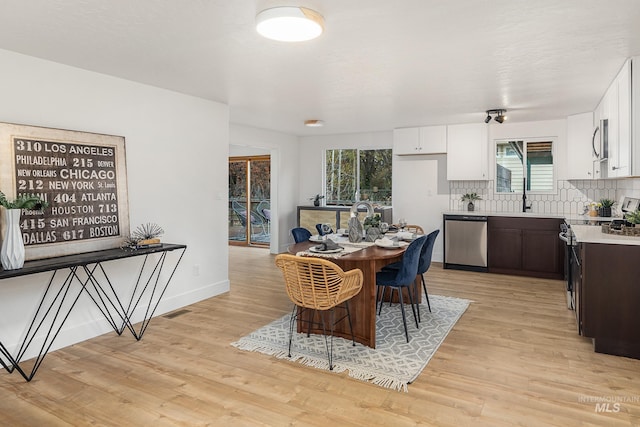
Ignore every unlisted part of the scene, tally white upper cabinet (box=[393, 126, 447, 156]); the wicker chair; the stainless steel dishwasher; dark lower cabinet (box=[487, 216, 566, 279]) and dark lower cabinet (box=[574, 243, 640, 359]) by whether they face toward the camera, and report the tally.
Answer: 3

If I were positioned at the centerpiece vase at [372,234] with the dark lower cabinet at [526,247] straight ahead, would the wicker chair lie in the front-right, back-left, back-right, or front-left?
back-right

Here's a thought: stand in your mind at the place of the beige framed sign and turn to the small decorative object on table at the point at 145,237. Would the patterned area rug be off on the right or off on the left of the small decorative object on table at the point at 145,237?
right

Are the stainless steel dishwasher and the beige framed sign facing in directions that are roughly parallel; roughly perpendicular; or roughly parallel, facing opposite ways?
roughly perpendicular

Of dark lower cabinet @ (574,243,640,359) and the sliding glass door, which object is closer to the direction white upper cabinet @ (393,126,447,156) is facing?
the dark lower cabinet

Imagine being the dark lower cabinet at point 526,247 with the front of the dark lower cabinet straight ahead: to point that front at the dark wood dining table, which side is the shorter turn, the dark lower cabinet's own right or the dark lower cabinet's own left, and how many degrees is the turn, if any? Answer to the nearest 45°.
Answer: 0° — it already faces it

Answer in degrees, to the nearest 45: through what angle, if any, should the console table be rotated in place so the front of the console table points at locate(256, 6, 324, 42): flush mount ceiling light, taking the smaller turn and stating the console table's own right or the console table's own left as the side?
0° — it already faces it

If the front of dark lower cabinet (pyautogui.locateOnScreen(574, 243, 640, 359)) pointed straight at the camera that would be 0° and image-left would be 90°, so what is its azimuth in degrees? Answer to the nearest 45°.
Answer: approximately 90°

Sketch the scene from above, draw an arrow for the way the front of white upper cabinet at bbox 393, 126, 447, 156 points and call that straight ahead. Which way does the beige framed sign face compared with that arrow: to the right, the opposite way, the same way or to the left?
to the left

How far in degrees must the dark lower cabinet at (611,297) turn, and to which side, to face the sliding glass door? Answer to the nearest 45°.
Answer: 0° — it already faces it
